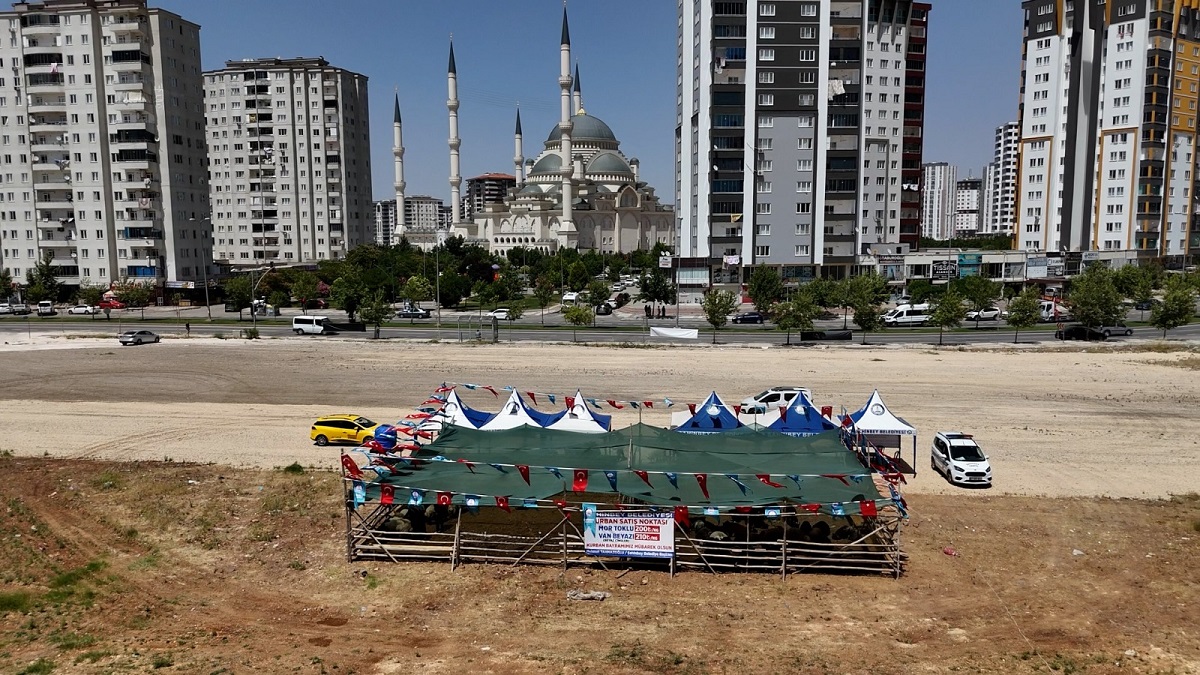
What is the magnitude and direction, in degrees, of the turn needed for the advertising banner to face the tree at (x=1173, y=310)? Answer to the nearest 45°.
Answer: approximately 135° to its left

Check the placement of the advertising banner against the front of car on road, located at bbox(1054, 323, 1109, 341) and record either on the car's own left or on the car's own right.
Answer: on the car's own right

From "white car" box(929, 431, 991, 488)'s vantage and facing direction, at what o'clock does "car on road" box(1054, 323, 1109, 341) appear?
The car on road is roughly at 8 o'clock from the white car.

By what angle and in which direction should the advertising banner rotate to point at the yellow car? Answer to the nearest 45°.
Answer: approximately 135° to its right

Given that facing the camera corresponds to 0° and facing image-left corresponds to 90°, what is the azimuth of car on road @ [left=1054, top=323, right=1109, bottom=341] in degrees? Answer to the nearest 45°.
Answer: approximately 270°

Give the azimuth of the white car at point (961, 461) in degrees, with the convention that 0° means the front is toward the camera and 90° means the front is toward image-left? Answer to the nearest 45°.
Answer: approximately 315°

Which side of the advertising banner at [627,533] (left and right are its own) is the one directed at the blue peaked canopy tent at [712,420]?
back

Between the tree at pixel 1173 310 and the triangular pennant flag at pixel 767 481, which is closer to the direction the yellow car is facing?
the tree

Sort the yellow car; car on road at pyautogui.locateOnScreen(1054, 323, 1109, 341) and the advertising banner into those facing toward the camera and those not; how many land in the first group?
1

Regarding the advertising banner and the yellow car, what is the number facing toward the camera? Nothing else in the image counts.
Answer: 1
